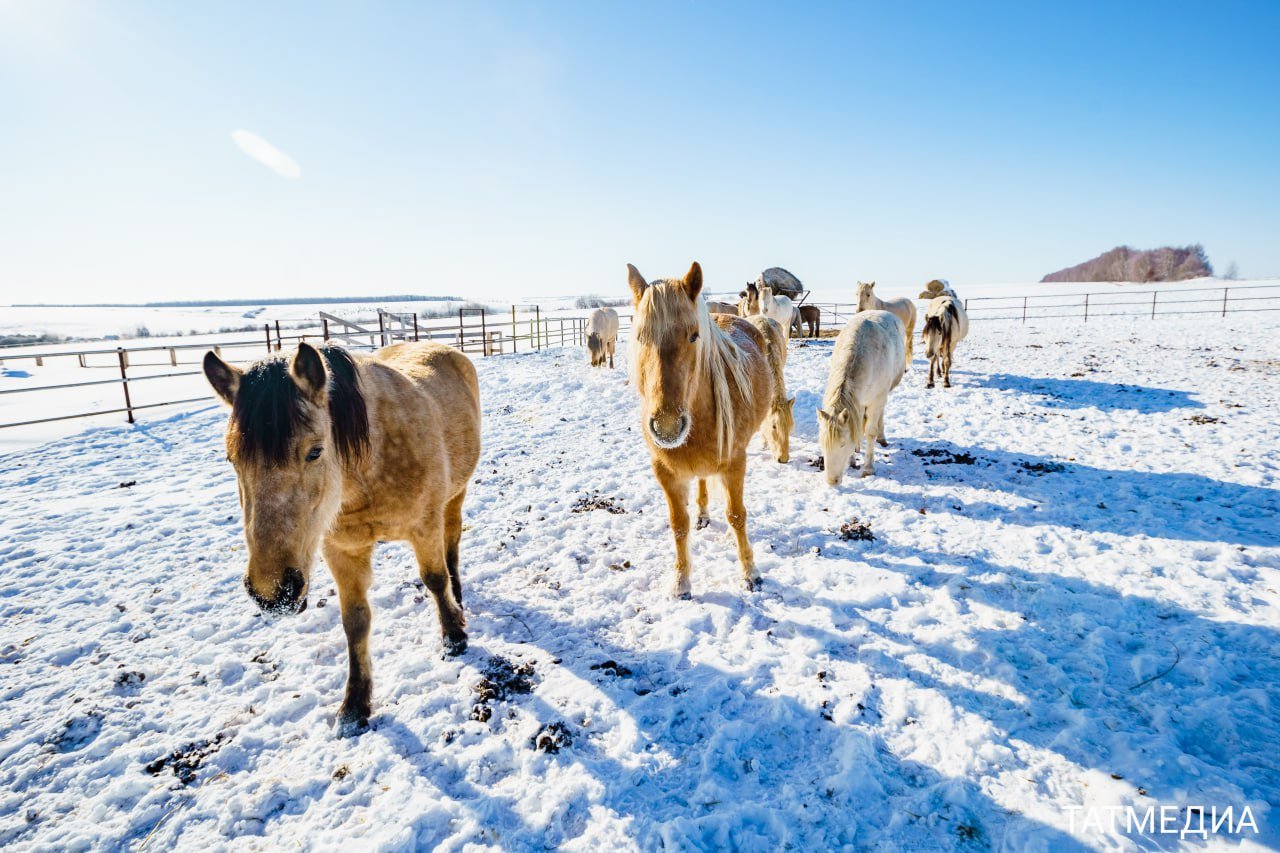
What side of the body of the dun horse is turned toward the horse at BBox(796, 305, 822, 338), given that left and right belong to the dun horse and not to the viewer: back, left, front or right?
back

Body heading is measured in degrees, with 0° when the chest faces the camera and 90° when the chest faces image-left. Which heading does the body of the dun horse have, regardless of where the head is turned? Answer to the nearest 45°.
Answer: approximately 45°

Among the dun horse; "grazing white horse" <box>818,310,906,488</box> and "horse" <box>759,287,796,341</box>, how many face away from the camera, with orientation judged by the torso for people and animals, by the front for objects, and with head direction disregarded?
0

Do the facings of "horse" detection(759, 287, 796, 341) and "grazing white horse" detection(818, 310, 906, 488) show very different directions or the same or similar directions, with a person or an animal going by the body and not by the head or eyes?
same or similar directions

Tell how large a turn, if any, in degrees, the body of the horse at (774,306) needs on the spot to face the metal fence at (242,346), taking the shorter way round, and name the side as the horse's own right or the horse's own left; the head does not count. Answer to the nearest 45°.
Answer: approximately 45° to the horse's own right

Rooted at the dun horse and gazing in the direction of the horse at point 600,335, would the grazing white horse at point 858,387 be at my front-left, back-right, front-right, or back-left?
front-right

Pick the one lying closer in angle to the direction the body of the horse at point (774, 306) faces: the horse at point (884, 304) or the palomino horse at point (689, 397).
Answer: the palomino horse

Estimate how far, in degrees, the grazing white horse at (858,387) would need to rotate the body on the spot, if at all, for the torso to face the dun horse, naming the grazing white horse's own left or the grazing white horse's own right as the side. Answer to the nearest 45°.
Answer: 0° — it already faces it

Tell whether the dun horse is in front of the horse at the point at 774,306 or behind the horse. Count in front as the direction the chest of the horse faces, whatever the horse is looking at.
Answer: in front

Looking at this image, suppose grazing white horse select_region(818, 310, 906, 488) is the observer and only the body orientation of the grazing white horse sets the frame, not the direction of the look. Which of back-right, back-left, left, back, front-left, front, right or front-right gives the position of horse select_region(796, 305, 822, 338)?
back-right

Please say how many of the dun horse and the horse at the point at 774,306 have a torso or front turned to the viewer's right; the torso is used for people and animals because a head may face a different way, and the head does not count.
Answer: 0

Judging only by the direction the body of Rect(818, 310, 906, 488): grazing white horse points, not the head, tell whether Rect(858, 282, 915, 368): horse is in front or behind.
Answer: behind

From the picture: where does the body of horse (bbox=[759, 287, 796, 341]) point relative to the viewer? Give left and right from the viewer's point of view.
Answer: facing the viewer and to the left of the viewer

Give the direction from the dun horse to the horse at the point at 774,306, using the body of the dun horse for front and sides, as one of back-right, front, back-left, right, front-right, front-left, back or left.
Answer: back
